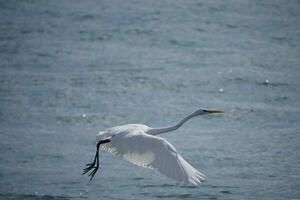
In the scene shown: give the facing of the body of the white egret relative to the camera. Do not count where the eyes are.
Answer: to the viewer's right
